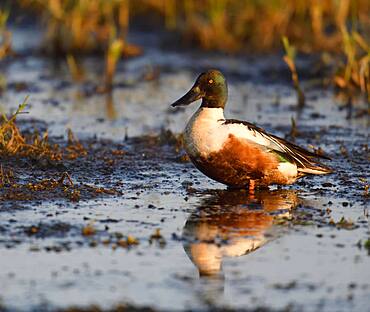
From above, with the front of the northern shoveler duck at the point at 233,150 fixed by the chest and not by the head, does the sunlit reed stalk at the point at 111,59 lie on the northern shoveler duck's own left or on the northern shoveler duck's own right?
on the northern shoveler duck's own right

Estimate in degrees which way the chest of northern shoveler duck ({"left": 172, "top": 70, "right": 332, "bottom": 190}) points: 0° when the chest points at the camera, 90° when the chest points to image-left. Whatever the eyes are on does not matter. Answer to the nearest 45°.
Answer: approximately 90°

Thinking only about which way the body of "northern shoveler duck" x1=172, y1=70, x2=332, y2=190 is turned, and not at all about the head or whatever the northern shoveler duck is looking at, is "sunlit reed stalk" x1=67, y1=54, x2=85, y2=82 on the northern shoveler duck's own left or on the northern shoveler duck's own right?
on the northern shoveler duck's own right
